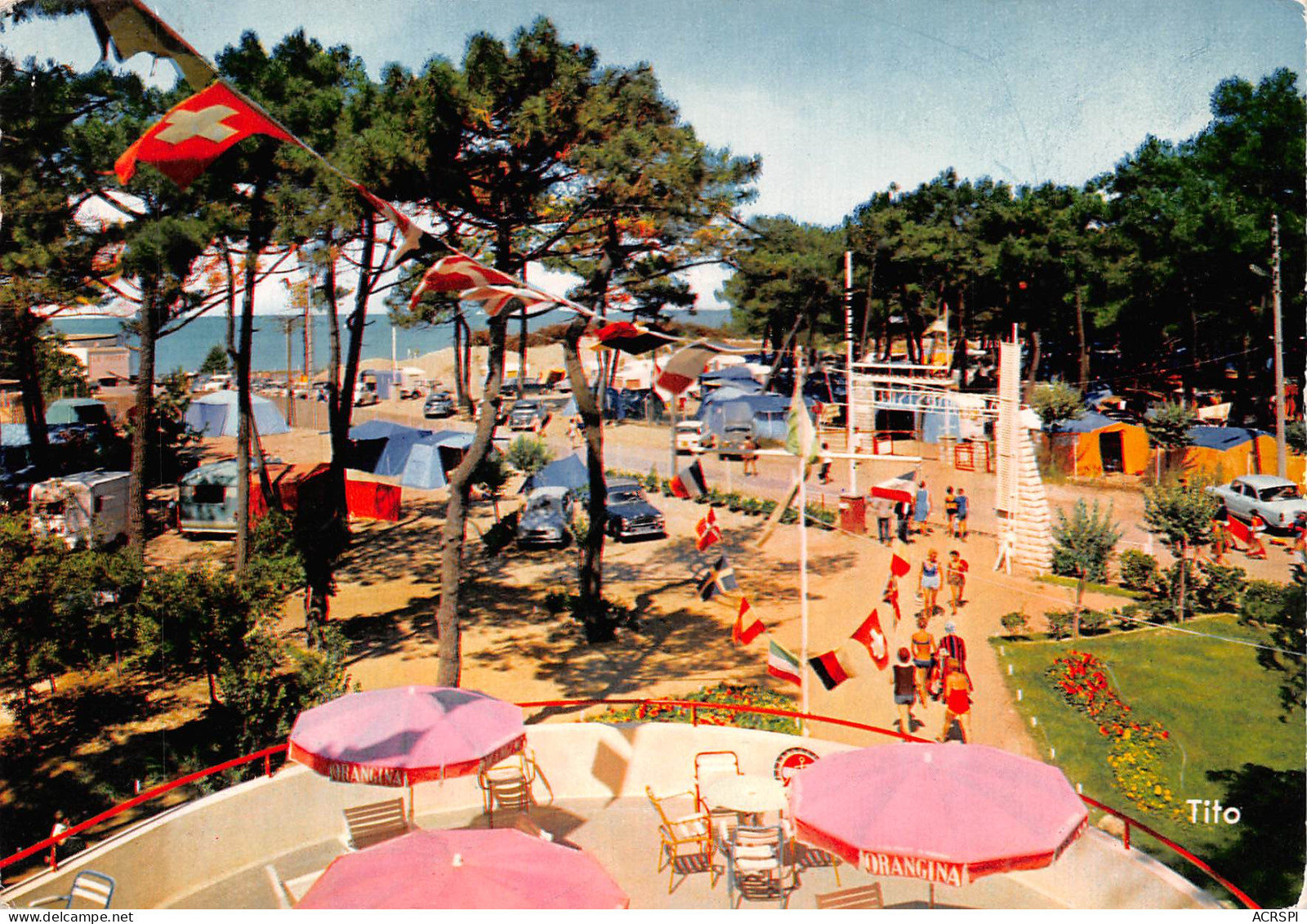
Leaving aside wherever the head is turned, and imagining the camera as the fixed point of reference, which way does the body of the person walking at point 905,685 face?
away from the camera

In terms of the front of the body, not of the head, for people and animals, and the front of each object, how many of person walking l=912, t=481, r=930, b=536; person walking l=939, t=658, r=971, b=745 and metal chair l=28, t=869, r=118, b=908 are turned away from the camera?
2

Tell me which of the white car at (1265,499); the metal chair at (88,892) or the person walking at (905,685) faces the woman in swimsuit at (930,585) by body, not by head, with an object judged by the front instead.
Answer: the person walking

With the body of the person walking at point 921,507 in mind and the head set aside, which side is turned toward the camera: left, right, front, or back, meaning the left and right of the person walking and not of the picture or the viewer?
back

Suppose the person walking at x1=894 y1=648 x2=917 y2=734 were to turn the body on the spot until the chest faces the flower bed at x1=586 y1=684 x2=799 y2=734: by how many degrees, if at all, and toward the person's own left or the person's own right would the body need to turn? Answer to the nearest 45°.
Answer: approximately 90° to the person's own left

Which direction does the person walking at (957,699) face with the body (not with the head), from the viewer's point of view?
away from the camera

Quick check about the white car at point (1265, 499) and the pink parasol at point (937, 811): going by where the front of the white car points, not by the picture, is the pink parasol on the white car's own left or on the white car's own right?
on the white car's own left

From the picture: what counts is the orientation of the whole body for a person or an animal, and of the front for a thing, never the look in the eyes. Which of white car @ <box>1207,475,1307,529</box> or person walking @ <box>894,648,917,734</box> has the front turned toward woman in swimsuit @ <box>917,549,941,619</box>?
the person walking

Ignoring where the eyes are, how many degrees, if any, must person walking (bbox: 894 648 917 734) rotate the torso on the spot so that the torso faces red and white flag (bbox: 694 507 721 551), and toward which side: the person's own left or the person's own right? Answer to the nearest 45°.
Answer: approximately 90° to the person's own left

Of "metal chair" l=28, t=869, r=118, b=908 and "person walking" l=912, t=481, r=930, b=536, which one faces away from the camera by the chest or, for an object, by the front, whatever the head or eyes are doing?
the person walking

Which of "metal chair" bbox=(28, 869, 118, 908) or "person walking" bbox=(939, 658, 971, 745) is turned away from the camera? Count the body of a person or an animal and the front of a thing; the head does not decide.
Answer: the person walking

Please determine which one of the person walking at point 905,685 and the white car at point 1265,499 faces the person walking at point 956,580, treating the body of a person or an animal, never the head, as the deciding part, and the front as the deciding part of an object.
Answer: the person walking at point 905,685

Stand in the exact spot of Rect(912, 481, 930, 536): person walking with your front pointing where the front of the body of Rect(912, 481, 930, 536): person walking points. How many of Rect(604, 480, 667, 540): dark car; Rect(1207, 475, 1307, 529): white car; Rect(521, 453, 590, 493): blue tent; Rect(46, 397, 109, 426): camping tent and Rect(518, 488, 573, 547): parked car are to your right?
1
